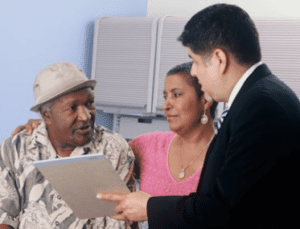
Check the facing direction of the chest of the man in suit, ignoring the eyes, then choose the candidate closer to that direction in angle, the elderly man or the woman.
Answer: the elderly man

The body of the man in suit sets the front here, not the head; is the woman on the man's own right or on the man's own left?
on the man's own right

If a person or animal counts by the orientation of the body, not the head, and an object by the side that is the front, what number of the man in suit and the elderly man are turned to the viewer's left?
1

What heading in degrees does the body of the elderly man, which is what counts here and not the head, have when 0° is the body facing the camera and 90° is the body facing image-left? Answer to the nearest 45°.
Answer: approximately 315°

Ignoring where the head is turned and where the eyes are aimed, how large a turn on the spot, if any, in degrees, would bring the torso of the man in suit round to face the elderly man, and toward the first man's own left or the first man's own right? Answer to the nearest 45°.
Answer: approximately 45° to the first man's own right

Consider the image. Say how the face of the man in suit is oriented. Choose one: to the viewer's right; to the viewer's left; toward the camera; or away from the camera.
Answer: to the viewer's left

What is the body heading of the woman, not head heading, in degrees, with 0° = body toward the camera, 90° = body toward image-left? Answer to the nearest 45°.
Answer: approximately 45°

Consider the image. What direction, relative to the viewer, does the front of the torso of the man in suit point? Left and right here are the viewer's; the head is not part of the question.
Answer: facing to the left of the viewer
